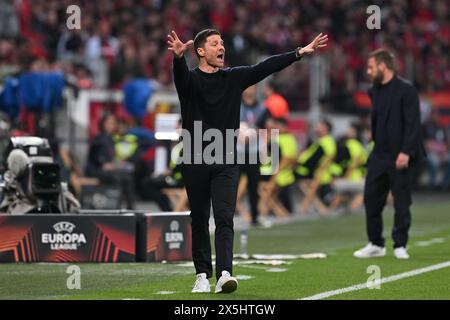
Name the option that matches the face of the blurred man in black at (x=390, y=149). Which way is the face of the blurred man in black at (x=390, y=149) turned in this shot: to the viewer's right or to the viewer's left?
to the viewer's left

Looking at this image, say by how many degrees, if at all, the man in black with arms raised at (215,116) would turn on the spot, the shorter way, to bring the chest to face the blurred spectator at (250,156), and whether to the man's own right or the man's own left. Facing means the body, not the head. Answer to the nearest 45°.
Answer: approximately 180°

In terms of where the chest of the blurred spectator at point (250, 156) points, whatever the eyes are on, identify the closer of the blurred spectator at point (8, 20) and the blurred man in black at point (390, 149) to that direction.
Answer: the blurred man in black

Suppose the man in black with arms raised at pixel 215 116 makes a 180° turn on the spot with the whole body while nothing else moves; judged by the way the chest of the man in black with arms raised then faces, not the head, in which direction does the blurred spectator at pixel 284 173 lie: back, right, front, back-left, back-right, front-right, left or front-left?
front

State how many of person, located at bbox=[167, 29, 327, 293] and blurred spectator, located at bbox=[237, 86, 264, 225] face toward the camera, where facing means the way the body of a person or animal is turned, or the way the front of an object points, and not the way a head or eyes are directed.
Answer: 2

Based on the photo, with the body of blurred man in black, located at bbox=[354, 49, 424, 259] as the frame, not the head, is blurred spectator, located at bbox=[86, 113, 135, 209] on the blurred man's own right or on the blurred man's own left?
on the blurred man's own right
